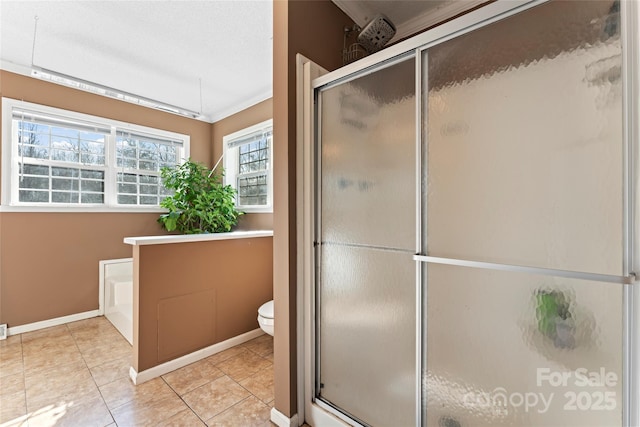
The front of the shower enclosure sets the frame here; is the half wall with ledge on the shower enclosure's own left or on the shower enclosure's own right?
on the shower enclosure's own right

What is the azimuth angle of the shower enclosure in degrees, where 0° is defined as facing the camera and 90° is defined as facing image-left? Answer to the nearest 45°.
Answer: approximately 45°

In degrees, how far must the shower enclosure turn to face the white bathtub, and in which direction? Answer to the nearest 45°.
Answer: approximately 45° to its right

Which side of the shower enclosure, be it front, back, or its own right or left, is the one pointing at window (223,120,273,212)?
right
